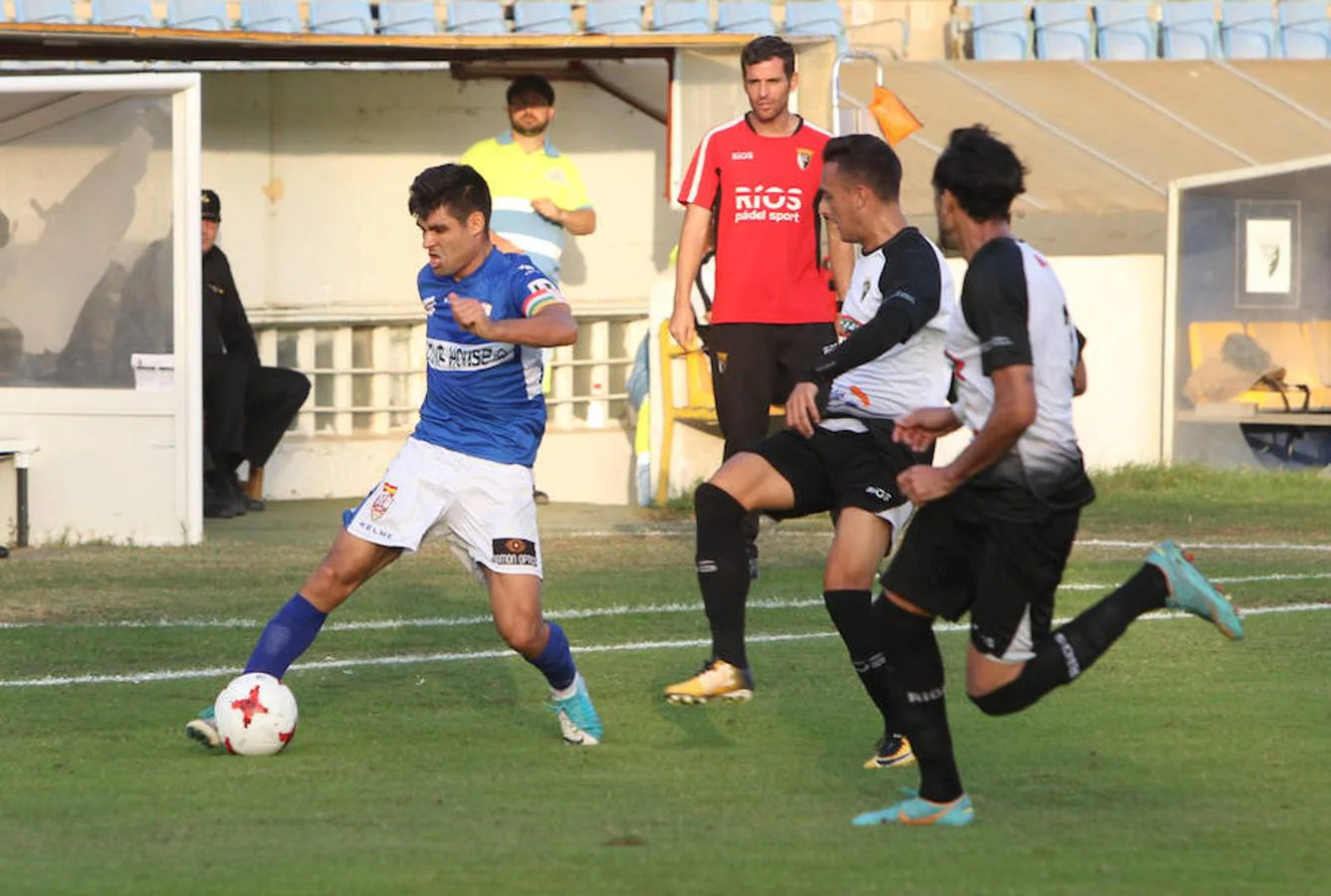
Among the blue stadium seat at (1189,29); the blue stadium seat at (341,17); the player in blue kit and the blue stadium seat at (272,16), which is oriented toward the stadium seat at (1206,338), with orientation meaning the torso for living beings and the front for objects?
the blue stadium seat at (1189,29)

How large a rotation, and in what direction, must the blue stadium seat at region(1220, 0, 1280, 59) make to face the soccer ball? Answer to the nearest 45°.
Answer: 0° — it already faces it

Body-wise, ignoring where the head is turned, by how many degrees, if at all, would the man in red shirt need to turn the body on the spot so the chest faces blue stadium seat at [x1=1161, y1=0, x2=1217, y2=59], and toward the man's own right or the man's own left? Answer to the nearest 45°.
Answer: approximately 180°

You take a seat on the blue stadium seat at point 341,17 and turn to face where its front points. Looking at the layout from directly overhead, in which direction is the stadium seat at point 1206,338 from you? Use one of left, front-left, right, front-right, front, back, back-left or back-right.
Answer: left

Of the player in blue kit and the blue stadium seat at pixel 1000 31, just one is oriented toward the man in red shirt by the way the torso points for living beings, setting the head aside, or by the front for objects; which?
the blue stadium seat

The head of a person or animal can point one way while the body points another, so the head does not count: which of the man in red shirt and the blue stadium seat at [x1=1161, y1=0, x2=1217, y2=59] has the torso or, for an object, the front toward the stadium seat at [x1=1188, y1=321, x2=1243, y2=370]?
the blue stadium seat

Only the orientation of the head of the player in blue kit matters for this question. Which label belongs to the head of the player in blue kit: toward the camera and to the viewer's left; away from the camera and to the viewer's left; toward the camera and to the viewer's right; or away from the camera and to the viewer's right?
toward the camera and to the viewer's left

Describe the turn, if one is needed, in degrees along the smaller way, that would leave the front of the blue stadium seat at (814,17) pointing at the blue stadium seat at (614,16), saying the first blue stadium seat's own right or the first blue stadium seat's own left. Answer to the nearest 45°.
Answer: approximately 45° to the first blue stadium seat's own right

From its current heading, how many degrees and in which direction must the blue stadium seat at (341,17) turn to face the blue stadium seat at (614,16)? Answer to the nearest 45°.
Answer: approximately 90° to its left

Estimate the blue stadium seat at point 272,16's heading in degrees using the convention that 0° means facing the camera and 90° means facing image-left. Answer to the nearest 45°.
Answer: approximately 0°

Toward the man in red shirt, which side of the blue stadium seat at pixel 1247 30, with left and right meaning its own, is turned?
front

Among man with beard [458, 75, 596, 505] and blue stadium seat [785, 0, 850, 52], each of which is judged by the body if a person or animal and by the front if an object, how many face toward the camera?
2
